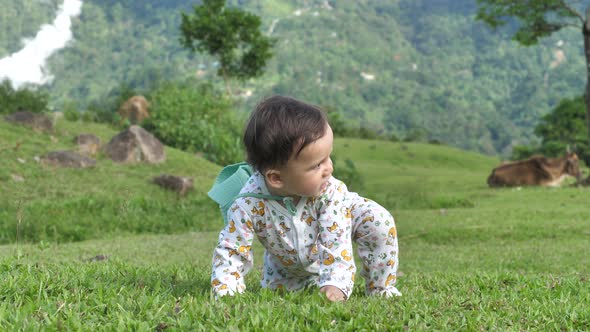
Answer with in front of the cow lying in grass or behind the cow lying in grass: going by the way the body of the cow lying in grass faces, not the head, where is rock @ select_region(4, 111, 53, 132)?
behind

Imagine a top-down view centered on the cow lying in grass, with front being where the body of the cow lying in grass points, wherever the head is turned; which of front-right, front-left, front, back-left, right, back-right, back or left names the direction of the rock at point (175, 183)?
back-right

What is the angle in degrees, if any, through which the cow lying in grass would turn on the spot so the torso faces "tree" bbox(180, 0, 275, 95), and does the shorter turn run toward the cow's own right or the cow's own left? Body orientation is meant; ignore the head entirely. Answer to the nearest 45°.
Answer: approximately 135° to the cow's own left

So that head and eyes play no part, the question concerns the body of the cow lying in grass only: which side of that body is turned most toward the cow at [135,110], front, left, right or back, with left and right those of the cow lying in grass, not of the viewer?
back

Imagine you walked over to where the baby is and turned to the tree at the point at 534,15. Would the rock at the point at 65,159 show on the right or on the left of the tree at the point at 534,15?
left

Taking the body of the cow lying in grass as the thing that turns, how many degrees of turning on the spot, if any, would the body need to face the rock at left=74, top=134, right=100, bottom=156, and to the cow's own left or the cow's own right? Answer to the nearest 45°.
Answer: approximately 135° to the cow's own right

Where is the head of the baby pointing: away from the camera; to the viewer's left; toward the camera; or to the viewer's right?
to the viewer's right

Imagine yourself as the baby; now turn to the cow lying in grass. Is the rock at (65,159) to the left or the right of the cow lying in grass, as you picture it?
left

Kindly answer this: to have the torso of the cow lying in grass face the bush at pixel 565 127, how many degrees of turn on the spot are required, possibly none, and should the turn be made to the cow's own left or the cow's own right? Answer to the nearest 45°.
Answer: approximately 90° to the cow's own left

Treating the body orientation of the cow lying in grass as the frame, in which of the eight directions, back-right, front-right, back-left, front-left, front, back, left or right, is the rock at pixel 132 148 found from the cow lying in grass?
back-right

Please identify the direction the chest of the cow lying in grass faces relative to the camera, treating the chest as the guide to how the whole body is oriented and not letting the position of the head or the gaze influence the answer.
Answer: to the viewer's right
